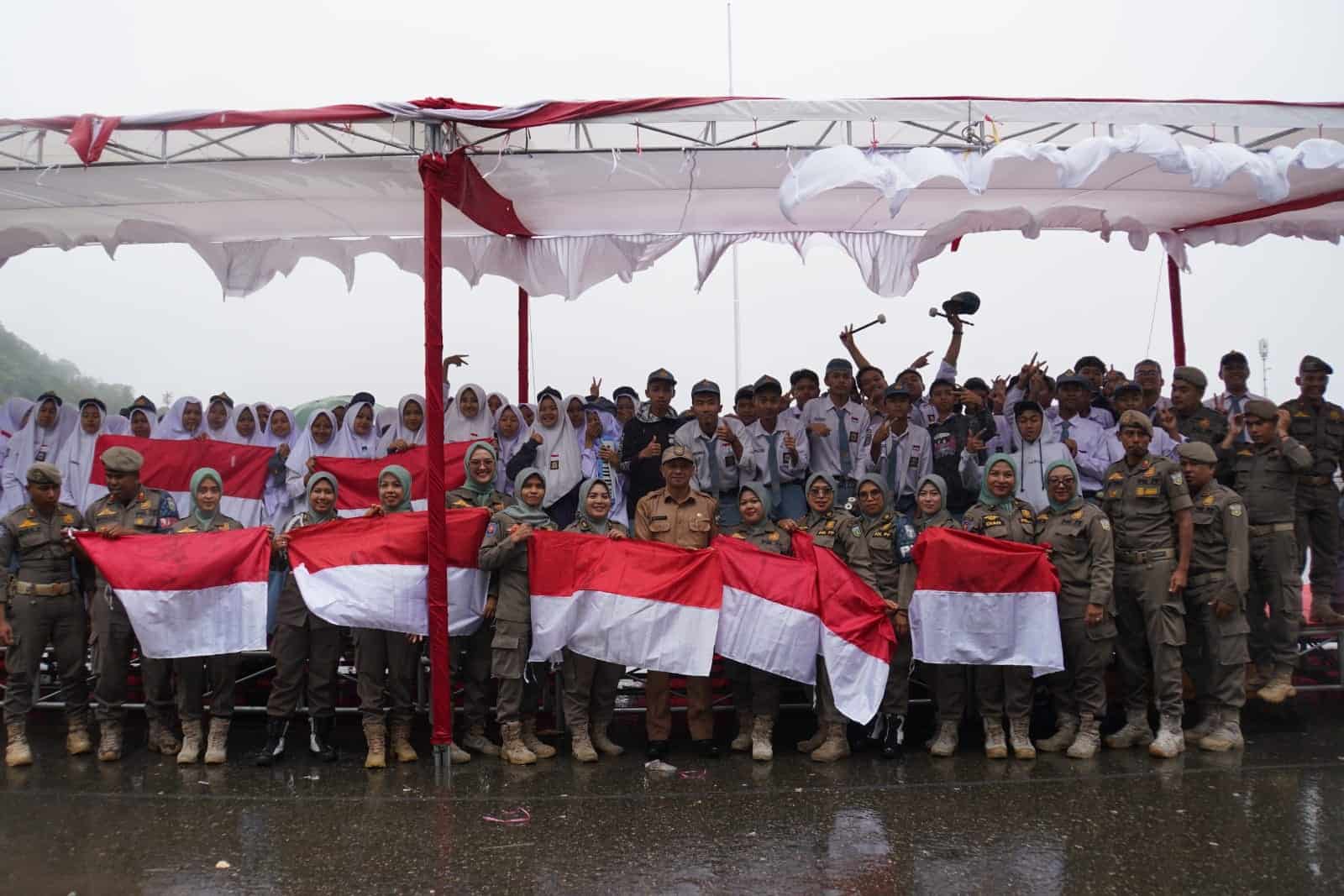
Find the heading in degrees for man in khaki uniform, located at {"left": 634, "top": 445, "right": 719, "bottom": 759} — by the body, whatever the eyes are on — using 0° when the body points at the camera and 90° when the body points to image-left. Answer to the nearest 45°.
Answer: approximately 0°

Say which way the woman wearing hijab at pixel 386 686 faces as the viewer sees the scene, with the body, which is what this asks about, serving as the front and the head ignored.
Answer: toward the camera

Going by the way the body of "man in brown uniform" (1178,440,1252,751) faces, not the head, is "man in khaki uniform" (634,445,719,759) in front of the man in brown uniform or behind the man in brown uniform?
in front

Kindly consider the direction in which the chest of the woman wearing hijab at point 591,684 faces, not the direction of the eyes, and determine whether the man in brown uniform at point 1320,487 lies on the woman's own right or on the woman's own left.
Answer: on the woman's own left

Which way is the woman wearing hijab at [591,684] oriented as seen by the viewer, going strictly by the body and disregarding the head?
toward the camera

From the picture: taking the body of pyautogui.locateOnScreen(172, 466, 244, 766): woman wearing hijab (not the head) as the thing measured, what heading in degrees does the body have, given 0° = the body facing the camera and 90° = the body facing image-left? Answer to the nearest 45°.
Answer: approximately 0°
